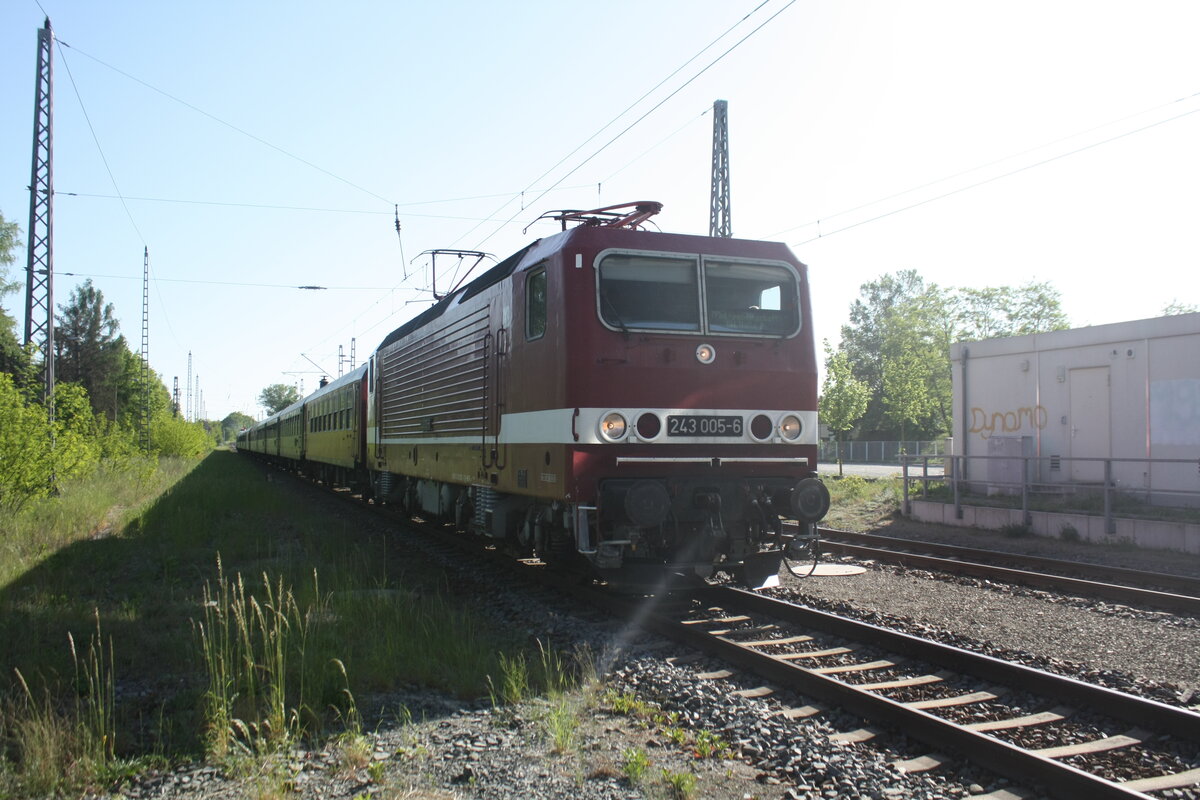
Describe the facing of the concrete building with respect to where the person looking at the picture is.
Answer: facing the viewer and to the left of the viewer

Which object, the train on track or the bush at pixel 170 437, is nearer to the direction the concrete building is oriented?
the train on track

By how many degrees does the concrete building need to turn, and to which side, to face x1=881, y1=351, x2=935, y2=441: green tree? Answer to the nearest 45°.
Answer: approximately 135° to its right

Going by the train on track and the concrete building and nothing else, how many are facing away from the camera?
0

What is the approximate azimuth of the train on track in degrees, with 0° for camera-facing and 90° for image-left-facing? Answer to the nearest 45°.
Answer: approximately 315°

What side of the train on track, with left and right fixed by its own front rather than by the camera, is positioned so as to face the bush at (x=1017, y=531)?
left
